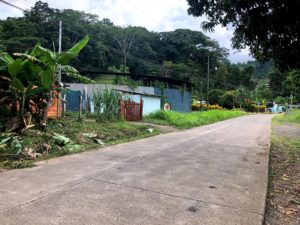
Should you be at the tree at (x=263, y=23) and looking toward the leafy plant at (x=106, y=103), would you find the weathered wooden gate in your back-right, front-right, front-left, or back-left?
front-right

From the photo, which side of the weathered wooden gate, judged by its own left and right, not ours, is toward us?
front

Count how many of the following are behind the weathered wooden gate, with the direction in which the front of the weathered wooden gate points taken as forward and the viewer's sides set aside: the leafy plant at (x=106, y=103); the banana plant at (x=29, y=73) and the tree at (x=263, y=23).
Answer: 0

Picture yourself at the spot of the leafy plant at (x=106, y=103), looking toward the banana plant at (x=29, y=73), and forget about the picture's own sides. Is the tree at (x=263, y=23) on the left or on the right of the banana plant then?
left

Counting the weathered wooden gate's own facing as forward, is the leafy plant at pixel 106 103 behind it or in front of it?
in front

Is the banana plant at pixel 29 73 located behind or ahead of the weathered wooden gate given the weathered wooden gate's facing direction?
ahead
